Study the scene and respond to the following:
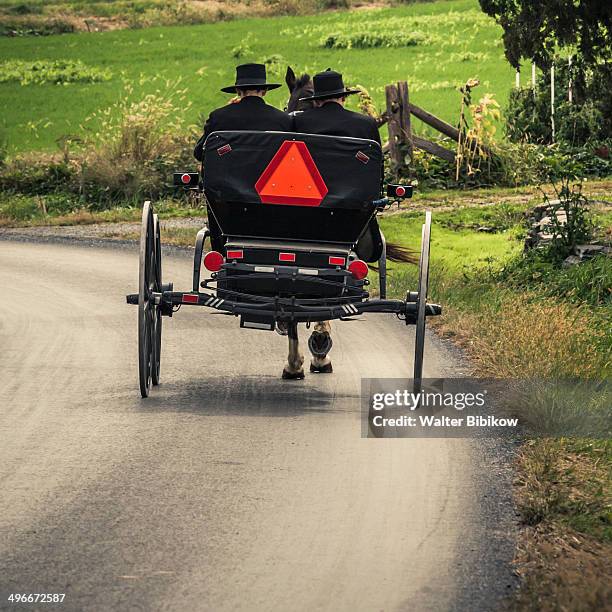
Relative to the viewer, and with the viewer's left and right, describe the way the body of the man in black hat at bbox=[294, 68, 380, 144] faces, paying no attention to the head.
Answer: facing away from the viewer

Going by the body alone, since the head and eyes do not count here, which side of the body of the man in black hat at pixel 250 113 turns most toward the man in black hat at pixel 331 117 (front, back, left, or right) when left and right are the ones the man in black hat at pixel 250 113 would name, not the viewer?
right

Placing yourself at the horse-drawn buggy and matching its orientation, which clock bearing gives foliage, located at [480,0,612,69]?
The foliage is roughly at 1 o'clock from the horse-drawn buggy.

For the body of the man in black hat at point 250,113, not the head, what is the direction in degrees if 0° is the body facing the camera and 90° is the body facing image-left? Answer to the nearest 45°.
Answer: approximately 180°

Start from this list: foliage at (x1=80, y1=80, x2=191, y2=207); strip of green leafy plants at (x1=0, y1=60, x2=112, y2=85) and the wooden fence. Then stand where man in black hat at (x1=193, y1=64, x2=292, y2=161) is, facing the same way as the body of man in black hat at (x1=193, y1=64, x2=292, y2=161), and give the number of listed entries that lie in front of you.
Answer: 3

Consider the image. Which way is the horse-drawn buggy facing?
away from the camera

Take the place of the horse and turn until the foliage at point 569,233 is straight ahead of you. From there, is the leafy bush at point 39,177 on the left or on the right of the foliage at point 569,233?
left

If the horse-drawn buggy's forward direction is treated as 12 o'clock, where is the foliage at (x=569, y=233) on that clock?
The foliage is roughly at 1 o'clock from the horse-drawn buggy.
